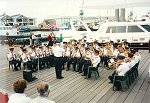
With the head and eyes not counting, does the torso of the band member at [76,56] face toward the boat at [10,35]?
no

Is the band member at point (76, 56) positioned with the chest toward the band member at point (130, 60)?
no

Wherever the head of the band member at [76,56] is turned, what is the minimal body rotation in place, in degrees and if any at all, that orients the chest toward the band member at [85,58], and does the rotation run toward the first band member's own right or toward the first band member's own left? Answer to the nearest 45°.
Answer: approximately 90° to the first band member's own left

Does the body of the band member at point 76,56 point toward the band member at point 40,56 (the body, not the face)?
no

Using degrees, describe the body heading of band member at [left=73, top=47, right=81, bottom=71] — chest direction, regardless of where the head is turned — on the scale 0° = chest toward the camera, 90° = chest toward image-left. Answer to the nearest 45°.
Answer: approximately 45°
